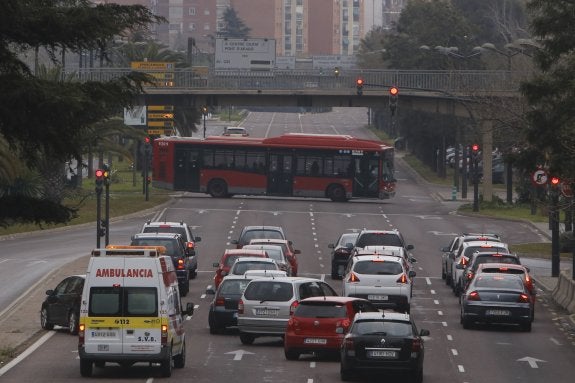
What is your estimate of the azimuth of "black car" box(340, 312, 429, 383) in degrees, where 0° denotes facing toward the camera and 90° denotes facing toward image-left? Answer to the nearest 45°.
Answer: approximately 180°

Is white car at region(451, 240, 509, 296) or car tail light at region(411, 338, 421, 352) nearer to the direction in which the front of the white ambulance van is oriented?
the white car

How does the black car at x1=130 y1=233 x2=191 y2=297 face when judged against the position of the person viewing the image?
facing away from the viewer

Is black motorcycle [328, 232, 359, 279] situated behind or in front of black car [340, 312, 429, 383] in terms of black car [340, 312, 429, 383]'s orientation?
in front

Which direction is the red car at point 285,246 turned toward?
away from the camera

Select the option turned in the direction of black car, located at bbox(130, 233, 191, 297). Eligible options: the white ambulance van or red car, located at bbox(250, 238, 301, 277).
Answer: the white ambulance van

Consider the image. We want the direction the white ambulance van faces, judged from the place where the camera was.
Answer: facing away from the viewer

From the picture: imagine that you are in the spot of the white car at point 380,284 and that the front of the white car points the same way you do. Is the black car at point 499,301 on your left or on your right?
on your right

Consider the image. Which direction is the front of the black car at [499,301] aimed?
away from the camera
